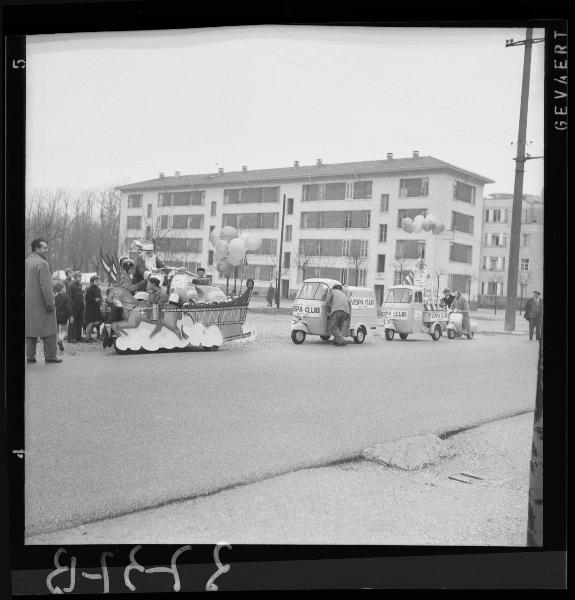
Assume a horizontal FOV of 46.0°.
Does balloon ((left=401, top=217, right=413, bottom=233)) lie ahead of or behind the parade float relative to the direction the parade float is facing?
behind

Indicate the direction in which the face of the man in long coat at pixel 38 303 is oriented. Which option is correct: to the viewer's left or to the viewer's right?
to the viewer's right

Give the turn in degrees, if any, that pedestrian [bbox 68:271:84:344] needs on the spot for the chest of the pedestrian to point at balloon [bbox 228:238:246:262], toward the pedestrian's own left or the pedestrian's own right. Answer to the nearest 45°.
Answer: approximately 45° to the pedestrian's own left

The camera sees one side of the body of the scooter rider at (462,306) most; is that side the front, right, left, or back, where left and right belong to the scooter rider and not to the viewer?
left

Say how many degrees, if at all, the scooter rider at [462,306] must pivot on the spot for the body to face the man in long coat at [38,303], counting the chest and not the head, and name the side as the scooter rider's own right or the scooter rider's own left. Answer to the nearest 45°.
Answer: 0° — they already face them

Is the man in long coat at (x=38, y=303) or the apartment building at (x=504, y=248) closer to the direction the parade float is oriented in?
the man in long coat

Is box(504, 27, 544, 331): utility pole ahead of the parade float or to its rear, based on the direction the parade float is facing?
to the rear

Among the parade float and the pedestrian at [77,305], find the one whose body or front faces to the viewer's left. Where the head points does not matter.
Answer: the parade float

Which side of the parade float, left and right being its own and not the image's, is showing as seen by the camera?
left

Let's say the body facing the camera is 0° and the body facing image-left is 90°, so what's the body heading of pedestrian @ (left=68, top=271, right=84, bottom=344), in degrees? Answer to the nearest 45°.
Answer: approximately 315°

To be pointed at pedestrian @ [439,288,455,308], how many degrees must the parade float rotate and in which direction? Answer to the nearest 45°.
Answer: approximately 180°

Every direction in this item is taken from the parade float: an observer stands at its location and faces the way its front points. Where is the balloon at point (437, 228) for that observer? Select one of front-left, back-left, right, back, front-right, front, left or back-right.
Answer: back
